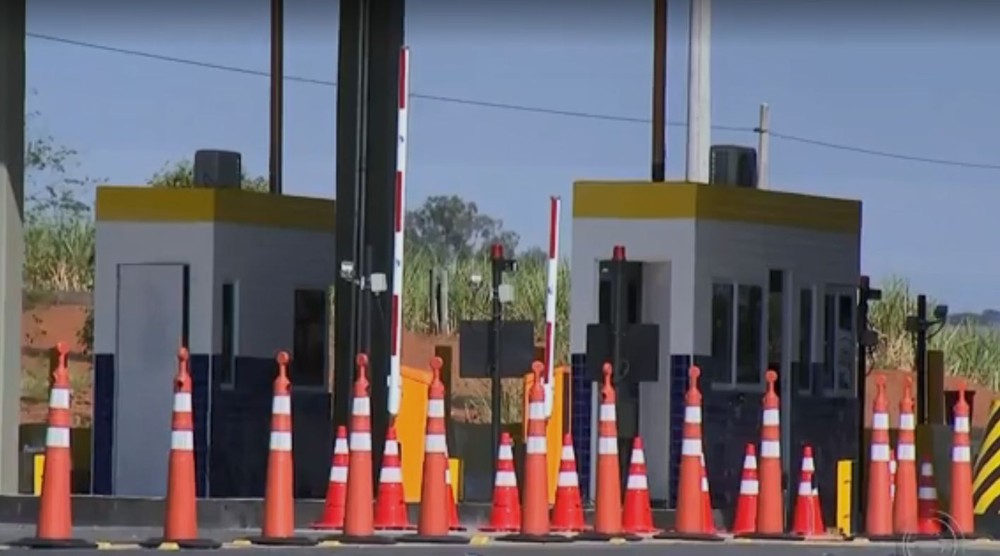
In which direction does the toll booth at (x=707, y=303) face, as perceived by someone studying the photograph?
facing the viewer and to the right of the viewer

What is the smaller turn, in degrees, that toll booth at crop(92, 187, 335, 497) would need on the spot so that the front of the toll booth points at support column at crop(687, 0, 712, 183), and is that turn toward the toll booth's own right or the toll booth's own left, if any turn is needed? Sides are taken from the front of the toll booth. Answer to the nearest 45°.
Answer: approximately 90° to the toll booth's own left

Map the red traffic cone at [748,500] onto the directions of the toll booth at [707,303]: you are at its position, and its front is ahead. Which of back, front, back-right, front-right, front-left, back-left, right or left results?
front-right

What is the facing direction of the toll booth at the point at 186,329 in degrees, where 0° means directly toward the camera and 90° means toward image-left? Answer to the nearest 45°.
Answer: approximately 315°

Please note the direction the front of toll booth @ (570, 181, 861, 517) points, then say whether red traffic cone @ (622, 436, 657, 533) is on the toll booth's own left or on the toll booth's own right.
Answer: on the toll booth's own right

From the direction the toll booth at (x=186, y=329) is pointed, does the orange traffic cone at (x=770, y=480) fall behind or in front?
in front

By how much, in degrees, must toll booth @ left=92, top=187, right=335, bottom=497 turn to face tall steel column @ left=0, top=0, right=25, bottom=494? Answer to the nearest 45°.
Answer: approximately 90° to its right

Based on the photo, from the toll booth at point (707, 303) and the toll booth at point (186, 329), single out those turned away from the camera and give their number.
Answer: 0

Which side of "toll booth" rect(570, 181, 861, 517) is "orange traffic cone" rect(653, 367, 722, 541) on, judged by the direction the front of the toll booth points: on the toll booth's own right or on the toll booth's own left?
on the toll booth's own right

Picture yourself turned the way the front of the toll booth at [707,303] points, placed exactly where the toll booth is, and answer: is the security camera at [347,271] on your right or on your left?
on your right

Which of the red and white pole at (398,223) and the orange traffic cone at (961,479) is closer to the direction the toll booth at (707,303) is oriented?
the orange traffic cone
